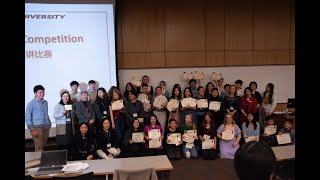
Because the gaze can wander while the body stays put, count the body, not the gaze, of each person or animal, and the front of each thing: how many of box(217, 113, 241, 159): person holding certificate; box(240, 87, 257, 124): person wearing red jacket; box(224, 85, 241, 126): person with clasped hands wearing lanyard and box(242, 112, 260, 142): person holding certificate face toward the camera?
4

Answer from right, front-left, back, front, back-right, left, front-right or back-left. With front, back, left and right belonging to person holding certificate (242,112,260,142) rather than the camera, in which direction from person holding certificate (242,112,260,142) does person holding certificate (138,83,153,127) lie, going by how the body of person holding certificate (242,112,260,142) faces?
right

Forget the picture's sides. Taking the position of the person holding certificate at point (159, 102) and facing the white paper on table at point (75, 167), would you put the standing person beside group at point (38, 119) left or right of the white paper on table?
right

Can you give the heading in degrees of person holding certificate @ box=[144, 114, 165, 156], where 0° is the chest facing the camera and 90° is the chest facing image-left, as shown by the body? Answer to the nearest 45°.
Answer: approximately 0°

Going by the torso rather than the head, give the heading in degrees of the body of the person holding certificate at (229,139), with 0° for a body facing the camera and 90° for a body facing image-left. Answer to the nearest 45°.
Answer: approximately 0°

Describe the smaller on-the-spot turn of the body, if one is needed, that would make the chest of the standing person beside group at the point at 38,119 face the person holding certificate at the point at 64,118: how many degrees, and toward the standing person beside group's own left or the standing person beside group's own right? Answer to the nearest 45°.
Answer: approximately 45° to the standing person beside group's own left

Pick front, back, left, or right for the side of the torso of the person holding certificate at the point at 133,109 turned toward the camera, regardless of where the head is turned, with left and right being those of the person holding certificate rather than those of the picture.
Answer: front

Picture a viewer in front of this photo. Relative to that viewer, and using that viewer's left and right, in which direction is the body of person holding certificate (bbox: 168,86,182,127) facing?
facing the viewer

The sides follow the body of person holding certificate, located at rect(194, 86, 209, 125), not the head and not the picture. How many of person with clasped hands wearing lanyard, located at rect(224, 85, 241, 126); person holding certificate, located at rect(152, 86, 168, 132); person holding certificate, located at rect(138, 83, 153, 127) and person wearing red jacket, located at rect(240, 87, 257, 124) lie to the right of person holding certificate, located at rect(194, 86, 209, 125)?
2

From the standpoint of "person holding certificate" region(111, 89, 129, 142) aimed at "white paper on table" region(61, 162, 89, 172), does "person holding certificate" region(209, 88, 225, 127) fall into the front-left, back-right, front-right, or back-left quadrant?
back-left

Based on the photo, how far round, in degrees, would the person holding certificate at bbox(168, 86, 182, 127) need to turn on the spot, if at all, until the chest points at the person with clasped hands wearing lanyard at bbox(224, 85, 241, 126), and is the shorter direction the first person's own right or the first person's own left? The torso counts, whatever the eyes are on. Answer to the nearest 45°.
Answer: approximately 90° to the first person's own left

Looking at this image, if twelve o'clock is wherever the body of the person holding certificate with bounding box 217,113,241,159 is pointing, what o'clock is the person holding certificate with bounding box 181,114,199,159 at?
the person holding certificate with bounding box 181,114,199,159 is roughly at 3 o'clock from the person holding certificate with bounding box 217,113,241,159.

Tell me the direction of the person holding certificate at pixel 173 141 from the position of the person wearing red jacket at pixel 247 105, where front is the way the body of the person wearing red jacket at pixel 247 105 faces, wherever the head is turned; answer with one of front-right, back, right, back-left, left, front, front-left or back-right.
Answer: front-right

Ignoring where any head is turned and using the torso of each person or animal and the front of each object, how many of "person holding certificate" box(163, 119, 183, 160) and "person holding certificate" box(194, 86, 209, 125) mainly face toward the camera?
2

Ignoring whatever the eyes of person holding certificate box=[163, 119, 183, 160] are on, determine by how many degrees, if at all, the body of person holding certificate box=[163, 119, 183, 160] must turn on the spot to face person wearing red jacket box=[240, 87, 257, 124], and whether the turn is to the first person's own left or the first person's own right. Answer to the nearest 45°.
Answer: approximately 135° to the first person's own left

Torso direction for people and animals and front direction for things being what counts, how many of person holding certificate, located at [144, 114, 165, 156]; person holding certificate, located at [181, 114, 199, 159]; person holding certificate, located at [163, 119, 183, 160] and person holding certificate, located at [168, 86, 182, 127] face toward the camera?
4
